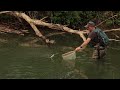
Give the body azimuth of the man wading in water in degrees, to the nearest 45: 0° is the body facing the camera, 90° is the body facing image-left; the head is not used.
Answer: approximately 90°
